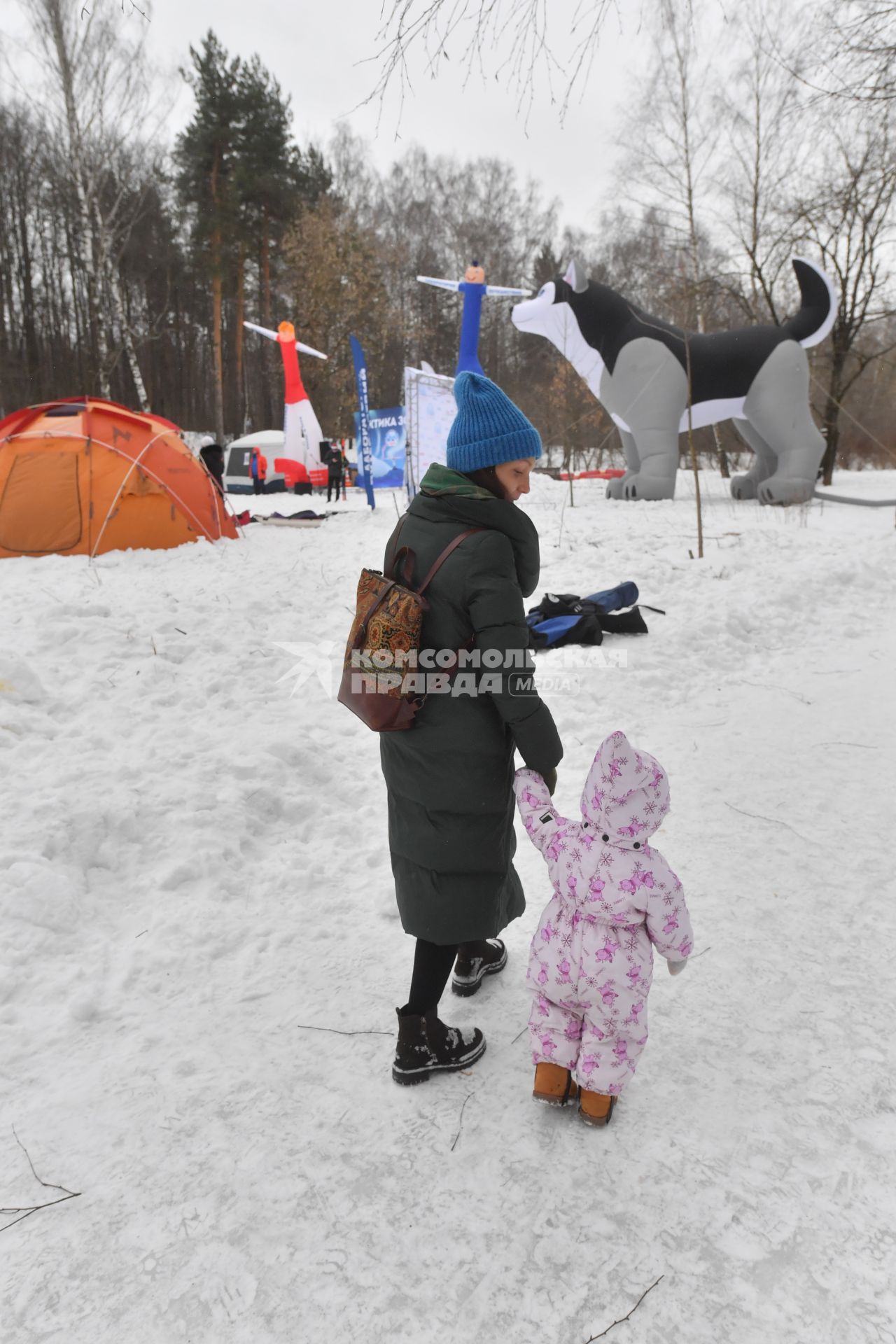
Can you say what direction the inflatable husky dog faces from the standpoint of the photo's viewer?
facing to the left of the viewer

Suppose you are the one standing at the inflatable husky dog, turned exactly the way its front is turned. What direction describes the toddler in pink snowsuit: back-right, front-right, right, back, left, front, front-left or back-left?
left

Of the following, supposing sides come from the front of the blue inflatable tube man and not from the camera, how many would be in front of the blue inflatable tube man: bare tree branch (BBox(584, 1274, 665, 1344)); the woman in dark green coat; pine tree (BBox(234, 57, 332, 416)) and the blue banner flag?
2

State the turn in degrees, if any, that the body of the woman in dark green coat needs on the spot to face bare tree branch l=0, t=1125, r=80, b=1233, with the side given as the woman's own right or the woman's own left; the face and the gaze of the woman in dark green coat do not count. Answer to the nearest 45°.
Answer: approximately 180°

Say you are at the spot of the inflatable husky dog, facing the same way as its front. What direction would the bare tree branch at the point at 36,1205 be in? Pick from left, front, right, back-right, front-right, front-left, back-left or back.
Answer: left

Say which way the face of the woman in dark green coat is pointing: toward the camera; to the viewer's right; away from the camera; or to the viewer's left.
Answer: to the viewer's right

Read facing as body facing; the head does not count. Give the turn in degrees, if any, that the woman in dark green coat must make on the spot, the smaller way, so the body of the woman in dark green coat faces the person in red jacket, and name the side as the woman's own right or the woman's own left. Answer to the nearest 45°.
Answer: approximately 45° to the woman's own left

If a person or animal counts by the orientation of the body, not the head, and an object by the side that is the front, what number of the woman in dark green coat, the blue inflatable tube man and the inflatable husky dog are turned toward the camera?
1

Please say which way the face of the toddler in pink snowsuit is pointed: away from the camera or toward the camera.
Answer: away from the camera

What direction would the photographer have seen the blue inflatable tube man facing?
facing the viewer

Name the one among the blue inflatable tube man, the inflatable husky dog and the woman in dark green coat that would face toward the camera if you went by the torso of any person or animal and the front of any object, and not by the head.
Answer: the blue inflatable tube man

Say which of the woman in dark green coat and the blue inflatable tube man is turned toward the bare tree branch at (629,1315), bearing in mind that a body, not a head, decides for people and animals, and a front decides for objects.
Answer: the blue inflatable tube man

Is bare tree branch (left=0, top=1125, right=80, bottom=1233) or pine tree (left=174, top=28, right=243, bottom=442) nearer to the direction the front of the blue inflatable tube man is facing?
the bare tree branch

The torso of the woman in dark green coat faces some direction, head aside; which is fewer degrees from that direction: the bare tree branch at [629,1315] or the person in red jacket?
the person in red jacket

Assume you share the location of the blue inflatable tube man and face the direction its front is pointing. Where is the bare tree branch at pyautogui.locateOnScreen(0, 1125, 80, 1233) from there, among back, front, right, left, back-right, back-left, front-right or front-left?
front

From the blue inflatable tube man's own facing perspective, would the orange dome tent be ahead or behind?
ahead

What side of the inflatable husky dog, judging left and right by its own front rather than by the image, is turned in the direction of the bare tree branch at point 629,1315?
left
